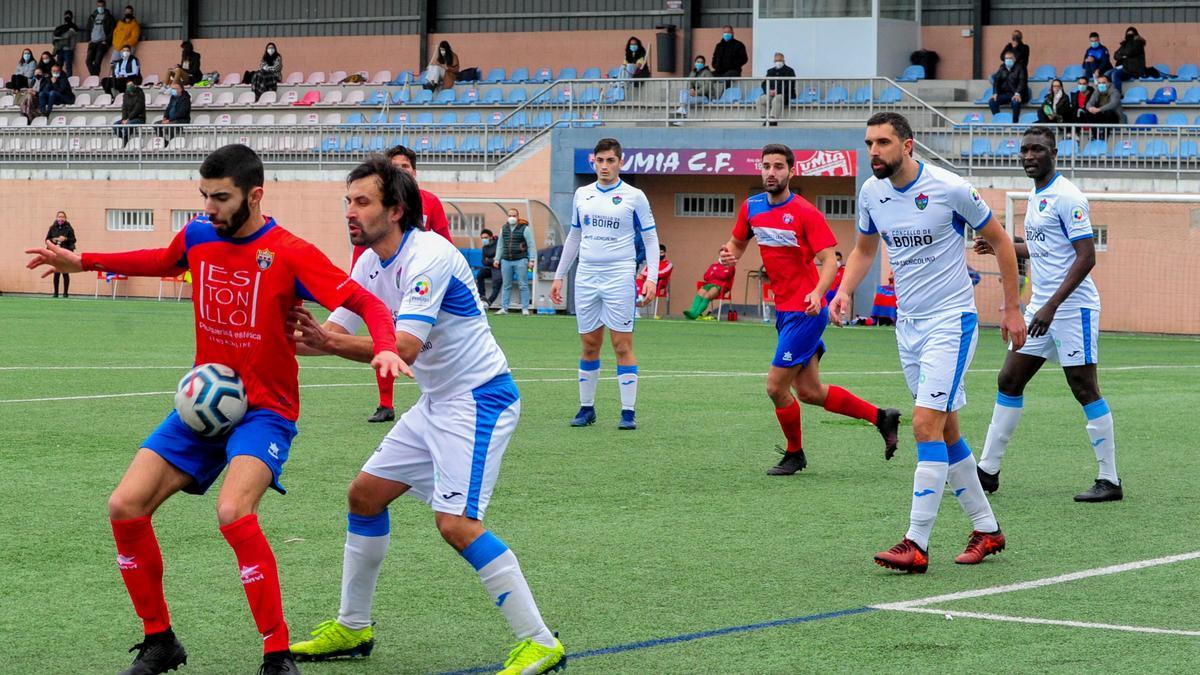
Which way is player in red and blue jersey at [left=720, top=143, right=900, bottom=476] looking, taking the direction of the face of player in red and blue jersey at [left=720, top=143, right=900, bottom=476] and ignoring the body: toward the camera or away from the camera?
toward the camera

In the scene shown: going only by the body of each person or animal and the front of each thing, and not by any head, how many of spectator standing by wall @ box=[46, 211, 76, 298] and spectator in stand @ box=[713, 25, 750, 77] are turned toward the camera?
2

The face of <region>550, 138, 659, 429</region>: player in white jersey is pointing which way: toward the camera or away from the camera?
toward the camera

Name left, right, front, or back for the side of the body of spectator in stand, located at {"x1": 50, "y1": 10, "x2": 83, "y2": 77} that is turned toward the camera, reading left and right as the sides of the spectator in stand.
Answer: front

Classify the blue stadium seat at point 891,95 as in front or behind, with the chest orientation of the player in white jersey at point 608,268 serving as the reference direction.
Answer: behind

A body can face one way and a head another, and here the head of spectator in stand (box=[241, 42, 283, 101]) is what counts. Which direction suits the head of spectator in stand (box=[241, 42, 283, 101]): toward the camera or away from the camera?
toward the camera

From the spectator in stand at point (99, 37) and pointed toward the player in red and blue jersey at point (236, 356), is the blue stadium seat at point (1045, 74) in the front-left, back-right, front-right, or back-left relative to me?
front-left

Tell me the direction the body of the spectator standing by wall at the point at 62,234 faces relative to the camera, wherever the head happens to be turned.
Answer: toward the camera

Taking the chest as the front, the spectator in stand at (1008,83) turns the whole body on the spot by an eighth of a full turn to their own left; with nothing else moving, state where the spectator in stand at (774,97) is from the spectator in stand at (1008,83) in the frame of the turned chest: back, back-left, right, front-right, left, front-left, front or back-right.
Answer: back-right

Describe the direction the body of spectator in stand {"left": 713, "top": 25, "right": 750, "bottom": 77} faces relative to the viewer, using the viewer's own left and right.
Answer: facing the viewer

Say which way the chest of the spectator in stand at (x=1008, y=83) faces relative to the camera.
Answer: toward the camera

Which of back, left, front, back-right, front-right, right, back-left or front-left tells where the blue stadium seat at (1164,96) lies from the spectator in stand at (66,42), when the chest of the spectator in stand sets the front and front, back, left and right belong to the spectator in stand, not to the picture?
front-left
